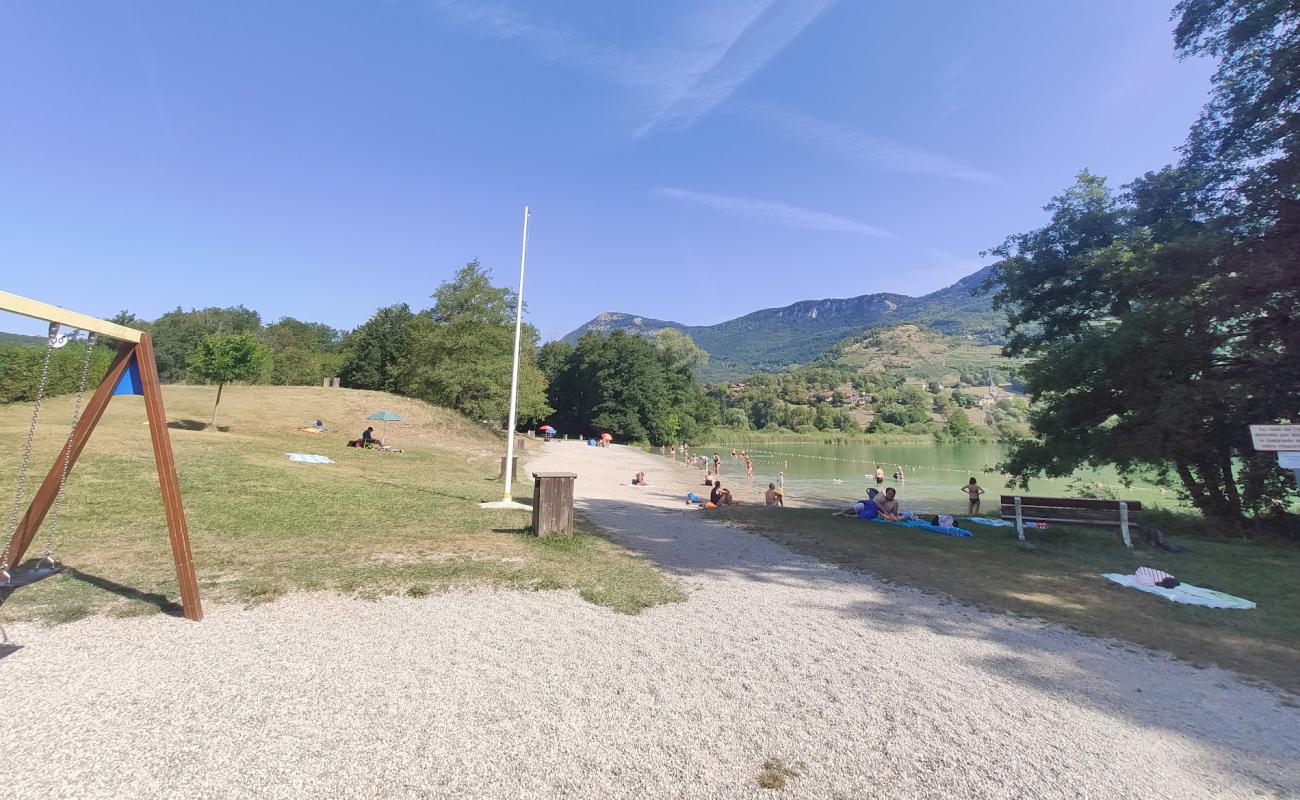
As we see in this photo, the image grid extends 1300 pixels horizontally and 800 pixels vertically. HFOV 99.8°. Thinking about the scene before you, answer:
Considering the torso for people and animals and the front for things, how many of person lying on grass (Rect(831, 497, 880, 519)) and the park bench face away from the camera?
1

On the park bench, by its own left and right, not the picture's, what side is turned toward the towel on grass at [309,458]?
left

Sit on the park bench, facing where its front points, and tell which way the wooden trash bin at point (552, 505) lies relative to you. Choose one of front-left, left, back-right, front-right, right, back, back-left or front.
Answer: back-left

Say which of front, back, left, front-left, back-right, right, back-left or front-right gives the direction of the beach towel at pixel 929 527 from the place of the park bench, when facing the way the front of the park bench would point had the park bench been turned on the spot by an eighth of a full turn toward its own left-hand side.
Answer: front-left

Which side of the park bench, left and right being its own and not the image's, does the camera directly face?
back

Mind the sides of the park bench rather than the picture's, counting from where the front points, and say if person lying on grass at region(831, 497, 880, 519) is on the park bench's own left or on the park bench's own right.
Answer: on the park bench's own left
